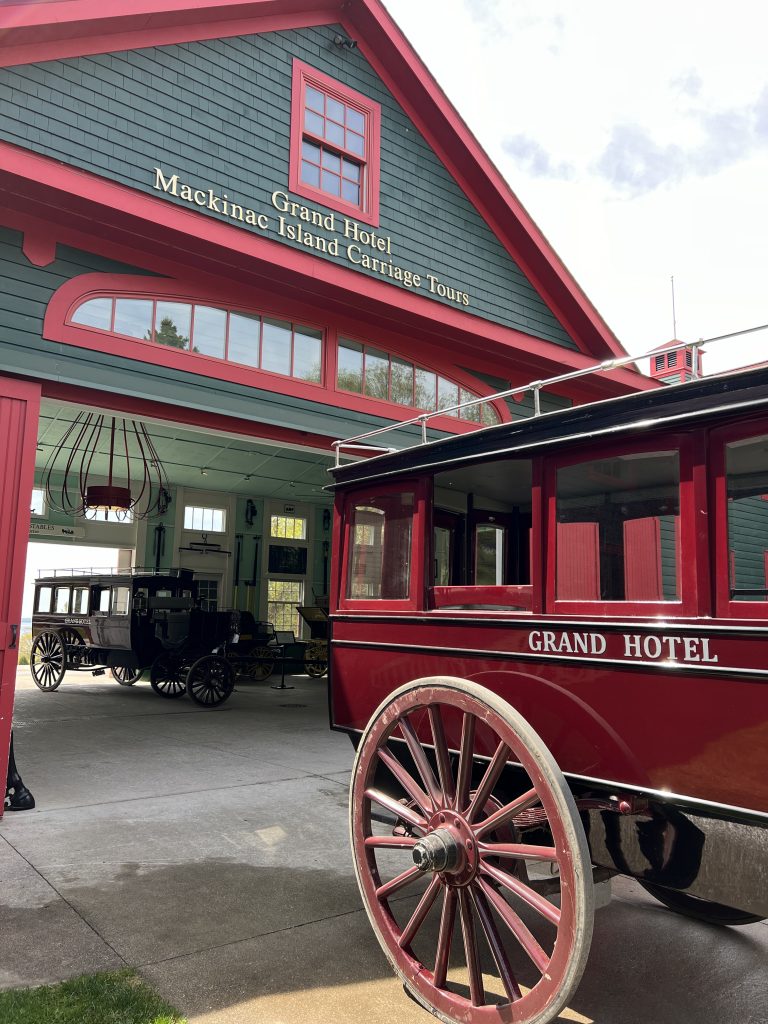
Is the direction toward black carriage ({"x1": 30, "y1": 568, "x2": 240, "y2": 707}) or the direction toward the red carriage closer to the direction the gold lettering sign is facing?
the red carriage

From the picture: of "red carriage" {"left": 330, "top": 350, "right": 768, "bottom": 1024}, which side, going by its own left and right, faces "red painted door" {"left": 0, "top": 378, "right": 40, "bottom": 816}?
back

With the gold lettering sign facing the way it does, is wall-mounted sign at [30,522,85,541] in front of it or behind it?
behind

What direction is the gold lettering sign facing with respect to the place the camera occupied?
facing the viewer and to the right of the viewer

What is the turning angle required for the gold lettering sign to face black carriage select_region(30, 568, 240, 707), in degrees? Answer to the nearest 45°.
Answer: approximately 180°
